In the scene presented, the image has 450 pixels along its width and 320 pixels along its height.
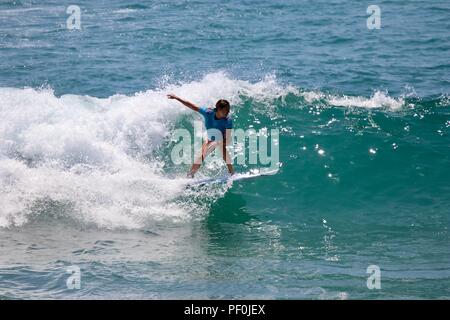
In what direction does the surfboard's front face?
to the viewer's right

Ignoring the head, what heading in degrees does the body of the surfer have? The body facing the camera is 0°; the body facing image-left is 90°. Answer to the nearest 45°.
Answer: approximately 315°
